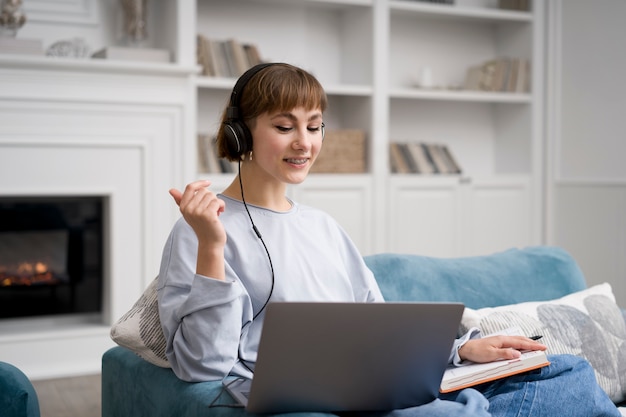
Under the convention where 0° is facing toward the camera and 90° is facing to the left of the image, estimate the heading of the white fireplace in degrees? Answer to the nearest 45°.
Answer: approximately 0°

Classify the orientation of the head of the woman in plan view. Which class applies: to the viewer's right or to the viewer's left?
to the viewer's right

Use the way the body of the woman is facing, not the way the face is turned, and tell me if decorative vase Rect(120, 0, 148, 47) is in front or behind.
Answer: behind

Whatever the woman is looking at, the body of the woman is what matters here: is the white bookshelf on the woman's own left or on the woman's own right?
on the woman's own left

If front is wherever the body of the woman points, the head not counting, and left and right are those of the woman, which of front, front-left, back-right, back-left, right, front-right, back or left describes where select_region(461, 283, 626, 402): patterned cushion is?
left

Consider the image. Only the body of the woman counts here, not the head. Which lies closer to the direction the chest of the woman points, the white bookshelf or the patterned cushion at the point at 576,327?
the patterned cushion

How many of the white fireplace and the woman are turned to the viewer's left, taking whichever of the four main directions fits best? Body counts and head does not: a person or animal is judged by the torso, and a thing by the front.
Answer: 0

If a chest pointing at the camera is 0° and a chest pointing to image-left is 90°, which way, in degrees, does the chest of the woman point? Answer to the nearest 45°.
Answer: approximately 315°

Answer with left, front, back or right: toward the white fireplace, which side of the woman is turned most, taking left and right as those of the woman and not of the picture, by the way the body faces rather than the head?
back
